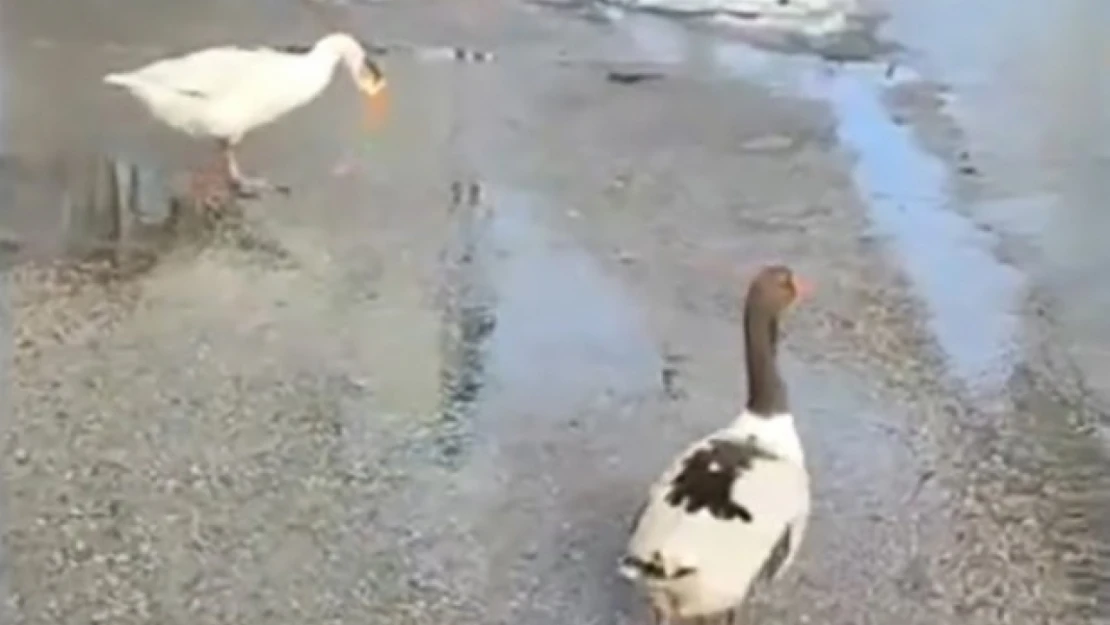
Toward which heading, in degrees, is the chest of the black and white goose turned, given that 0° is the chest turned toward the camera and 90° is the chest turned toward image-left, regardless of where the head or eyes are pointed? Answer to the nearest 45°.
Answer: approximately 225°

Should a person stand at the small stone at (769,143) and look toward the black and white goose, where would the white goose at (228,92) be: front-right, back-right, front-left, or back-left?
front-right

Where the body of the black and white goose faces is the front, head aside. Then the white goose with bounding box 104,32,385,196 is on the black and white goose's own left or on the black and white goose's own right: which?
on the black and white goose's own left

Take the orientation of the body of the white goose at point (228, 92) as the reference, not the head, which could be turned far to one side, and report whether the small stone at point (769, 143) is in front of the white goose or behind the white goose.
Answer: in front

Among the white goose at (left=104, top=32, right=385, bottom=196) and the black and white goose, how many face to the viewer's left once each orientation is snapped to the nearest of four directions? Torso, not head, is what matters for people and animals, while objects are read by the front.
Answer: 0

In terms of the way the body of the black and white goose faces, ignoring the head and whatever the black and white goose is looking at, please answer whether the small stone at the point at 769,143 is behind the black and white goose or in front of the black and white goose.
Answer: in front

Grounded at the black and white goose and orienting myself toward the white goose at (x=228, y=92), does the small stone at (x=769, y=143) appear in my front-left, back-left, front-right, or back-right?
front-right

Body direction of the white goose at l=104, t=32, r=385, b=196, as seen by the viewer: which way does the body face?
to the viewer's right
